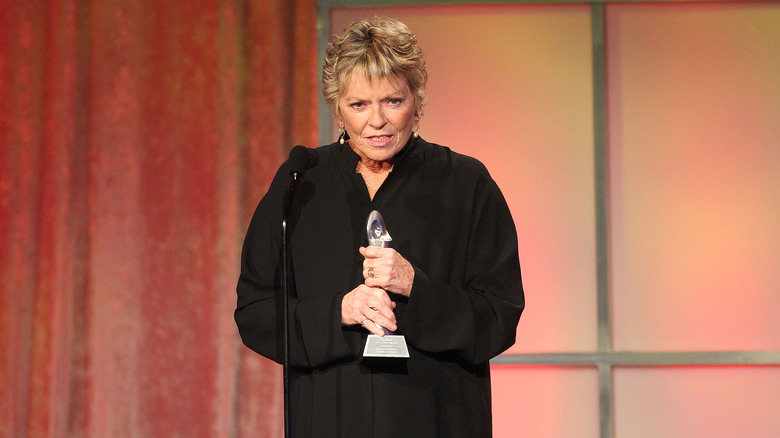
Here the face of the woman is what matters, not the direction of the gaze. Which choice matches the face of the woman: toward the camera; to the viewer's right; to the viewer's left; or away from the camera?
toward the camera

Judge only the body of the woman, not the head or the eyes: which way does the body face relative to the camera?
toward the camera
